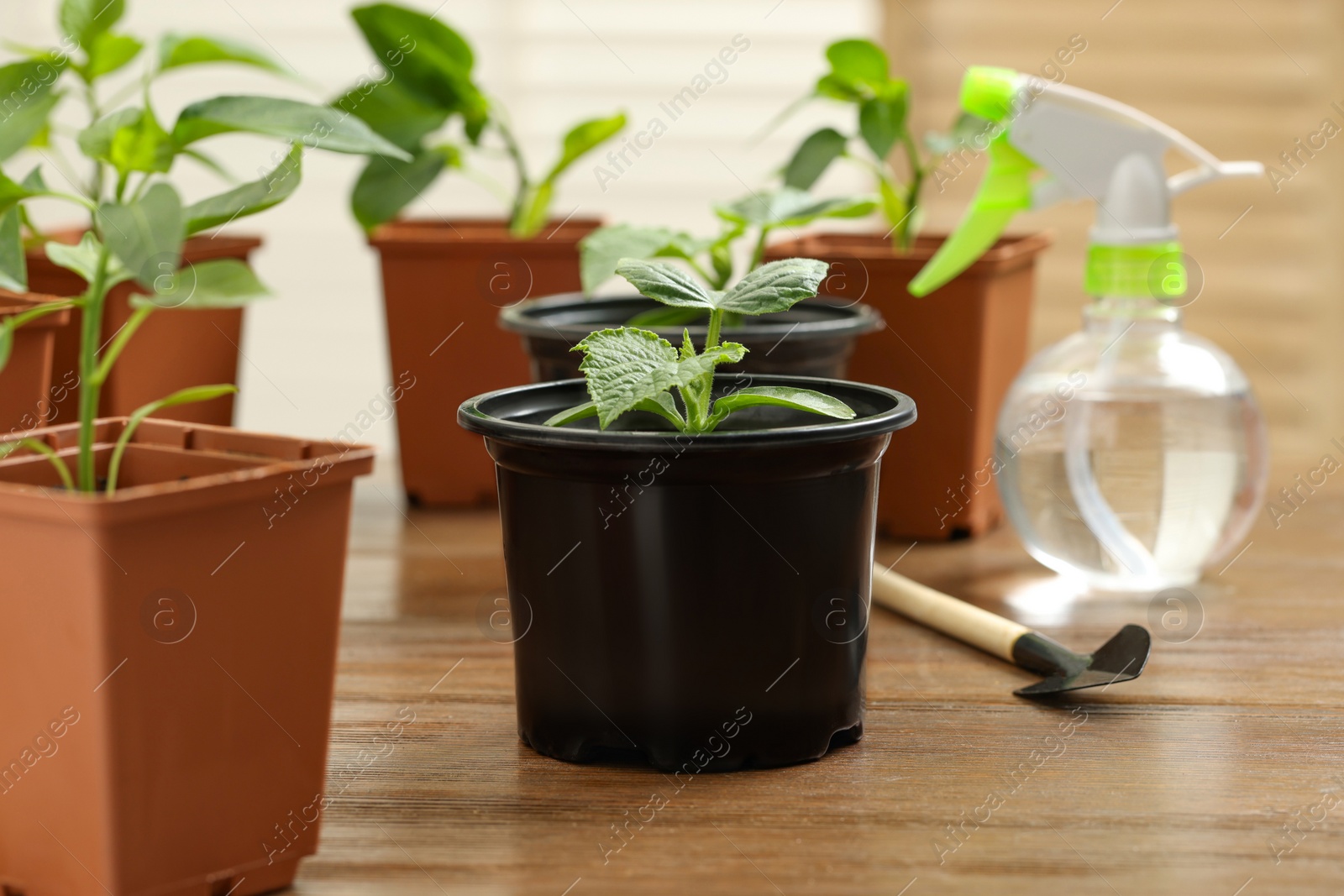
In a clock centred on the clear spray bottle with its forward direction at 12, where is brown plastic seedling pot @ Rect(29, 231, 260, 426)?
The brown plastic seedling pot is roughly at 12 o'clock from the clear spray bottle.

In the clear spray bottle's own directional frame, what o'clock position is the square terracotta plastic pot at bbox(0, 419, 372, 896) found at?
The square terracotta plastic pot is roughly at 10 o'clock from the clear spray bottle.

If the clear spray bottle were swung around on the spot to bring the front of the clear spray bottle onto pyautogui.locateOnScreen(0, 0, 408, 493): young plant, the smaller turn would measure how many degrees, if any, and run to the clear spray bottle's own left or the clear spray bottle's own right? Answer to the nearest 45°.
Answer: approximately 45° to the clear spray bottle's own left

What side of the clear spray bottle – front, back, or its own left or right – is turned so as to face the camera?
left
